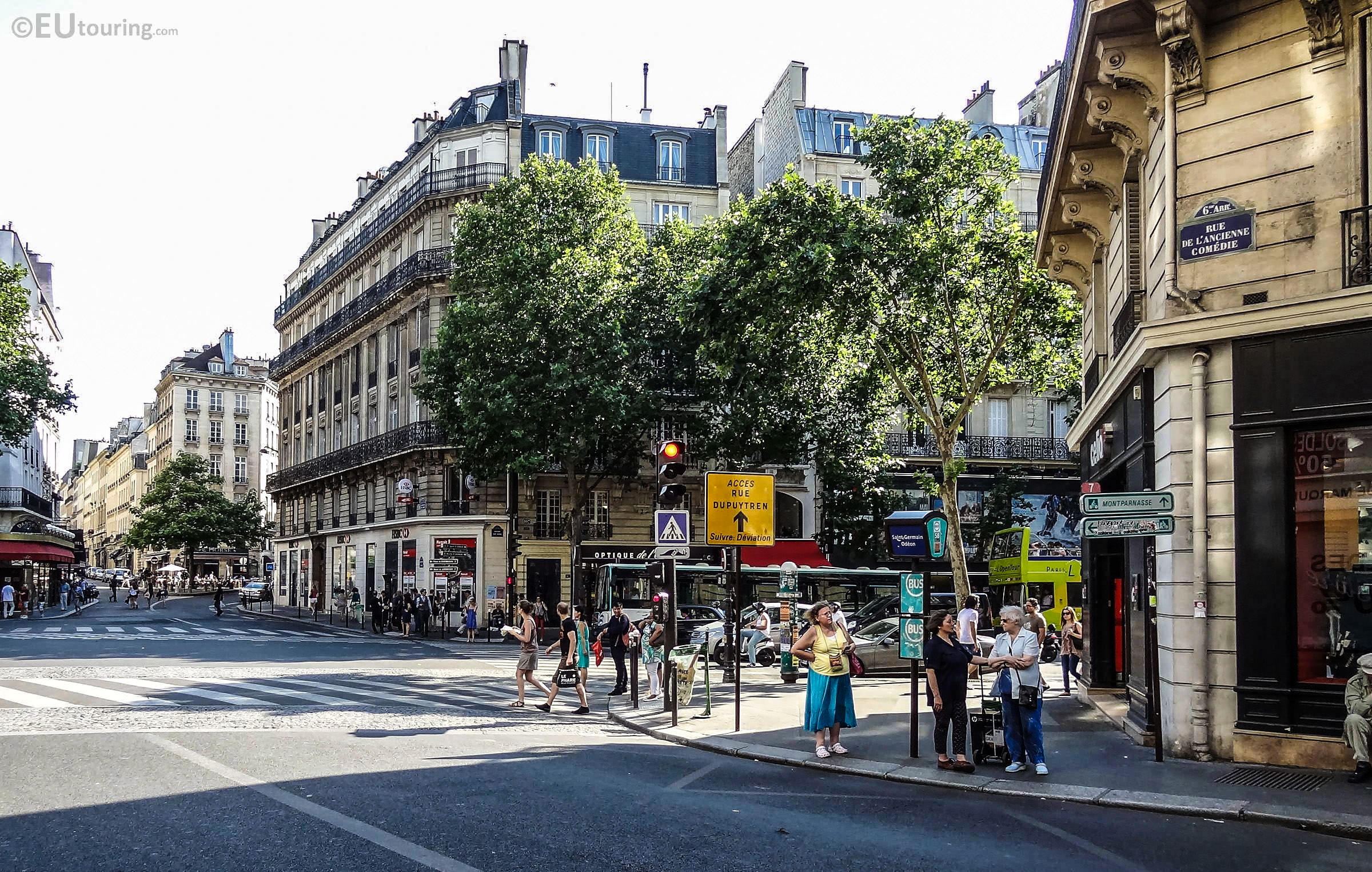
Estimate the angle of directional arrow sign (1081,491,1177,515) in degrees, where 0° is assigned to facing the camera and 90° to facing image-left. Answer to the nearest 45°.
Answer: approximately 0°

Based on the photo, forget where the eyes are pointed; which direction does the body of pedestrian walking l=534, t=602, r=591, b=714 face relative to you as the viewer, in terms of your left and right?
facing to the left of the viewer

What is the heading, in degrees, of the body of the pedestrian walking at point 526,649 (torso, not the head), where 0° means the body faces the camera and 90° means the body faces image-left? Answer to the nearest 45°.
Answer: approximately 90°
